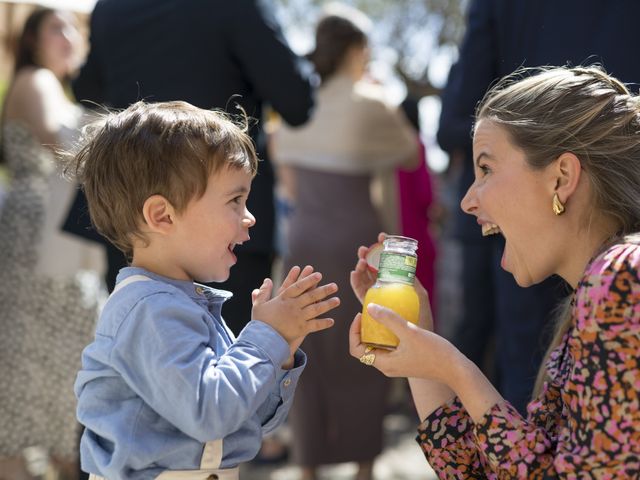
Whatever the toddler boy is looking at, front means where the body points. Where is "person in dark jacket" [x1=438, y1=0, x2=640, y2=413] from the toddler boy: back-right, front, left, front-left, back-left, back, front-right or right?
front-left

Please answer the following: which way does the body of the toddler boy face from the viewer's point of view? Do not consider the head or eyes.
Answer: to the viewer's right

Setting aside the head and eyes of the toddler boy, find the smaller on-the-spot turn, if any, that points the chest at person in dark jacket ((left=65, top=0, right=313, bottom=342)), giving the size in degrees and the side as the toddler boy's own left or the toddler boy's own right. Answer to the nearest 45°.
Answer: approximately 90° to the toddler boy's own left

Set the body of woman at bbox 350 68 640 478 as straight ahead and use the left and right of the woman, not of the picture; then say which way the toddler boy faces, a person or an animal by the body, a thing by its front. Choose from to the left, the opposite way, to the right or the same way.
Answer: the opposite way

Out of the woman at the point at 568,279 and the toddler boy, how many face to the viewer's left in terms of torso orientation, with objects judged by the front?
1

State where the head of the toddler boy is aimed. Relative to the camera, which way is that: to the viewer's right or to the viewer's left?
to the viewer's right

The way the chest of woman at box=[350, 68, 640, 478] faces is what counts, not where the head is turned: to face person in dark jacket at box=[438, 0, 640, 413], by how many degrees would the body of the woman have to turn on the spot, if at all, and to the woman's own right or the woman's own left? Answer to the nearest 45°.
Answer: approximately 90° to the woman's own right

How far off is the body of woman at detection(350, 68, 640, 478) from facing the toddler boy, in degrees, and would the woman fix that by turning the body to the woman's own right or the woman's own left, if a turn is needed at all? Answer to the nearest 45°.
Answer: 0° — they already face them

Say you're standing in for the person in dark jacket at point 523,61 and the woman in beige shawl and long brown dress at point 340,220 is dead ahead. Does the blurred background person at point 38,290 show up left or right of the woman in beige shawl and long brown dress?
left

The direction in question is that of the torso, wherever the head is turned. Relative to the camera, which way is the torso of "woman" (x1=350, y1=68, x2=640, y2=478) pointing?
to the viewer's left

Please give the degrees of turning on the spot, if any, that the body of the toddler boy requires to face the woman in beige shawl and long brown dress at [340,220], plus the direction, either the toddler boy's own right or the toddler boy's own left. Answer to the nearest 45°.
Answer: approximately 90° to the toddler boy's own left

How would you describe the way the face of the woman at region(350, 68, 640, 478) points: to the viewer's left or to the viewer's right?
to the viewer's left

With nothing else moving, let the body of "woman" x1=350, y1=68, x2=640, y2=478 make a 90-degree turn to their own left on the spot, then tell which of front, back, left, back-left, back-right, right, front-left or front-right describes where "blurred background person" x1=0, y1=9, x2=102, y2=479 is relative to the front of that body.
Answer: back-right

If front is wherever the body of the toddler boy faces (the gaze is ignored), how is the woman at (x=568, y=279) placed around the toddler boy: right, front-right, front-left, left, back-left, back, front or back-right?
front

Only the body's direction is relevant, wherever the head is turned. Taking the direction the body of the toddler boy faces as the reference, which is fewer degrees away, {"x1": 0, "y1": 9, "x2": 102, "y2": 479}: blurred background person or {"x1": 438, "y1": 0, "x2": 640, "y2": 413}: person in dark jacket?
the person in dark jacket

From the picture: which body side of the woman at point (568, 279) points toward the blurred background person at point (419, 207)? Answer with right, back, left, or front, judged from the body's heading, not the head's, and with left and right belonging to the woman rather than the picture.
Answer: right
